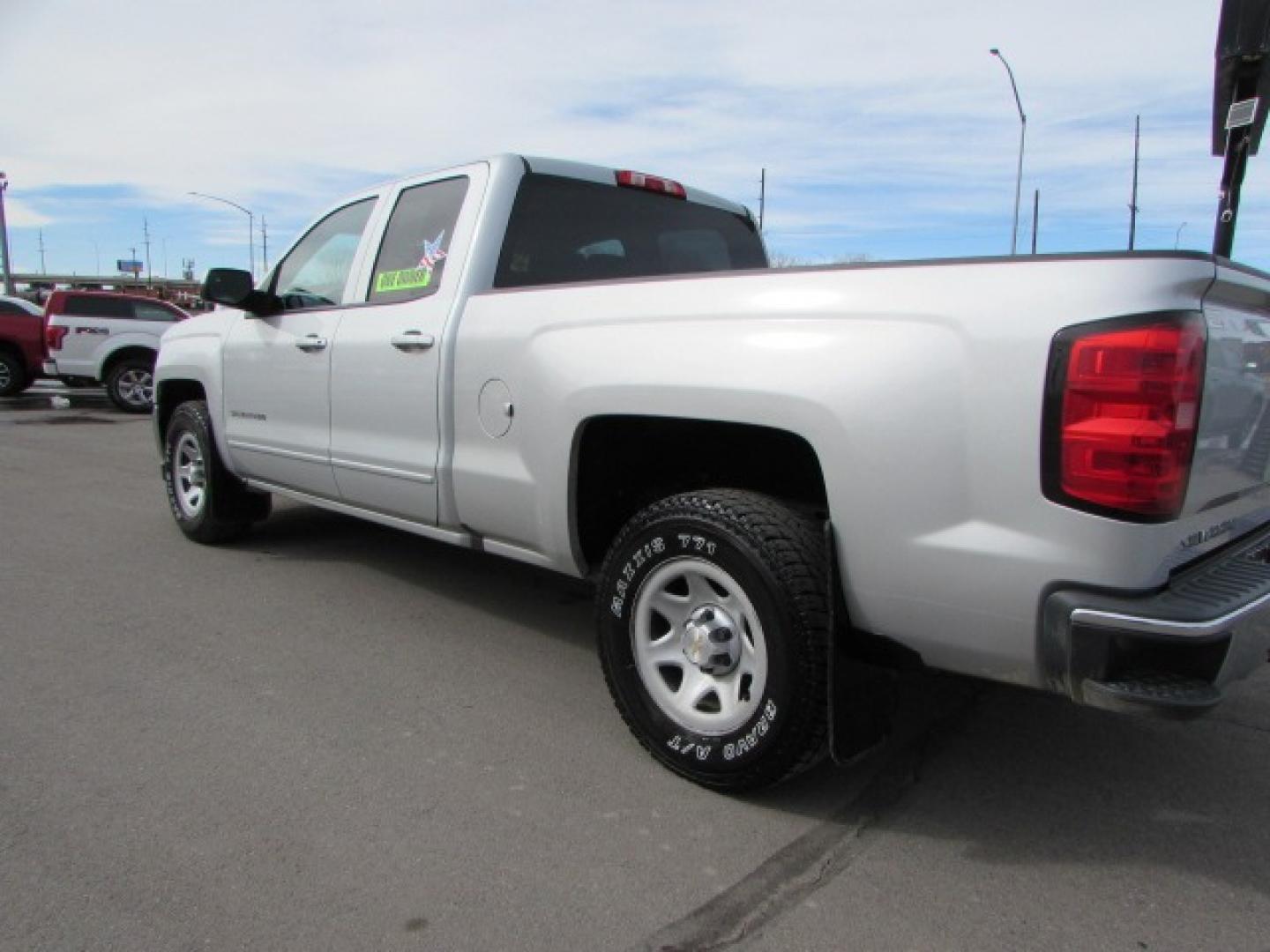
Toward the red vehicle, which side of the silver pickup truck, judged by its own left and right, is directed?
front

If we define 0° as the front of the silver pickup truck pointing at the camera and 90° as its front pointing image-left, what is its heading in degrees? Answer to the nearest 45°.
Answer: approximately 135°
